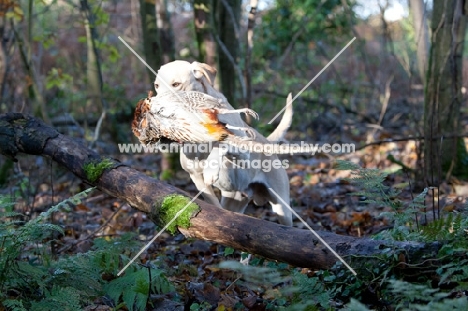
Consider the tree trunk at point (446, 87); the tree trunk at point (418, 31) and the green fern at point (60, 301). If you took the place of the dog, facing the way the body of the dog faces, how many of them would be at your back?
2

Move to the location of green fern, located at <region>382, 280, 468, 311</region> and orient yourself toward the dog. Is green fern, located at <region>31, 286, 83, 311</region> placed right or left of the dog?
left

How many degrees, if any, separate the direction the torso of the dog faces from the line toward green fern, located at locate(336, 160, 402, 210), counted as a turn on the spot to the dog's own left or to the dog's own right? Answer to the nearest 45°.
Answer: approximately 90° to the dog's own left

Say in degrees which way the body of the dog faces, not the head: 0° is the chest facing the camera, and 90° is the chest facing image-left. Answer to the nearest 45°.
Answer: approximately 45°

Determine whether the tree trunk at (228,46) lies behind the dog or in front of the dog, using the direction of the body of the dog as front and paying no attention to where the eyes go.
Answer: behind

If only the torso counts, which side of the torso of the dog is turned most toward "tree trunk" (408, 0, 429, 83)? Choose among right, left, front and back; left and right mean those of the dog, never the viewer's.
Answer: back

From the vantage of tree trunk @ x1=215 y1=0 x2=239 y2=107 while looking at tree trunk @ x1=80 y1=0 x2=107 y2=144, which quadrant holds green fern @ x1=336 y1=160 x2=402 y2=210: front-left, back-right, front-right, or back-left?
back-left

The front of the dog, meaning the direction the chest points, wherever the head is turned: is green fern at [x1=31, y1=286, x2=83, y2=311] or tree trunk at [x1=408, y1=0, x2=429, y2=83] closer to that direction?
the green fern

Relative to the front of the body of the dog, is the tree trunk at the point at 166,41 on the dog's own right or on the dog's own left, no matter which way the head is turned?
on the dog's own right

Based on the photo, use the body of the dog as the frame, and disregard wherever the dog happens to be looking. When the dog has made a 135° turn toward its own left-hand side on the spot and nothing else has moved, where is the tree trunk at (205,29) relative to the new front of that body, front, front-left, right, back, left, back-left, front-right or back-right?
left

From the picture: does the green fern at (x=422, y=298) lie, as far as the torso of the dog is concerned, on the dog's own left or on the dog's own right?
on the dog's own left
